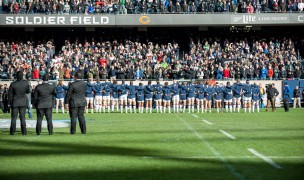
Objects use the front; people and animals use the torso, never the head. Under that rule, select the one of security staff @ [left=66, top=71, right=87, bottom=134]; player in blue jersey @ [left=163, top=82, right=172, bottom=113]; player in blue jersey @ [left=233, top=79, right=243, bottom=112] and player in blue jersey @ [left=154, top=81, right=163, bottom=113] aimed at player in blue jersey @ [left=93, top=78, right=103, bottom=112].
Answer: the security staff

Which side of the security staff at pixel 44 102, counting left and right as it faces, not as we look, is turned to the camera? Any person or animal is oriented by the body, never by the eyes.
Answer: back

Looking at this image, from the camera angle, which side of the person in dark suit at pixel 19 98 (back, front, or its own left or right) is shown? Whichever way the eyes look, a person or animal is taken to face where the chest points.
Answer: back

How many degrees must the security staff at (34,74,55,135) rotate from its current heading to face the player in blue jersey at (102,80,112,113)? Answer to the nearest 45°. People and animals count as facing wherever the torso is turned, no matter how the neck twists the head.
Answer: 0° — it already faces them

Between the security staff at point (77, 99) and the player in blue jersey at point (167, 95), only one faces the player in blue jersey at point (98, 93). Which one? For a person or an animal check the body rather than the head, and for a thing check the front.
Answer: the security staff

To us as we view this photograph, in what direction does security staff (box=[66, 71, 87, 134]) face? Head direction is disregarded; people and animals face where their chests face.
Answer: facing away from the viewer
